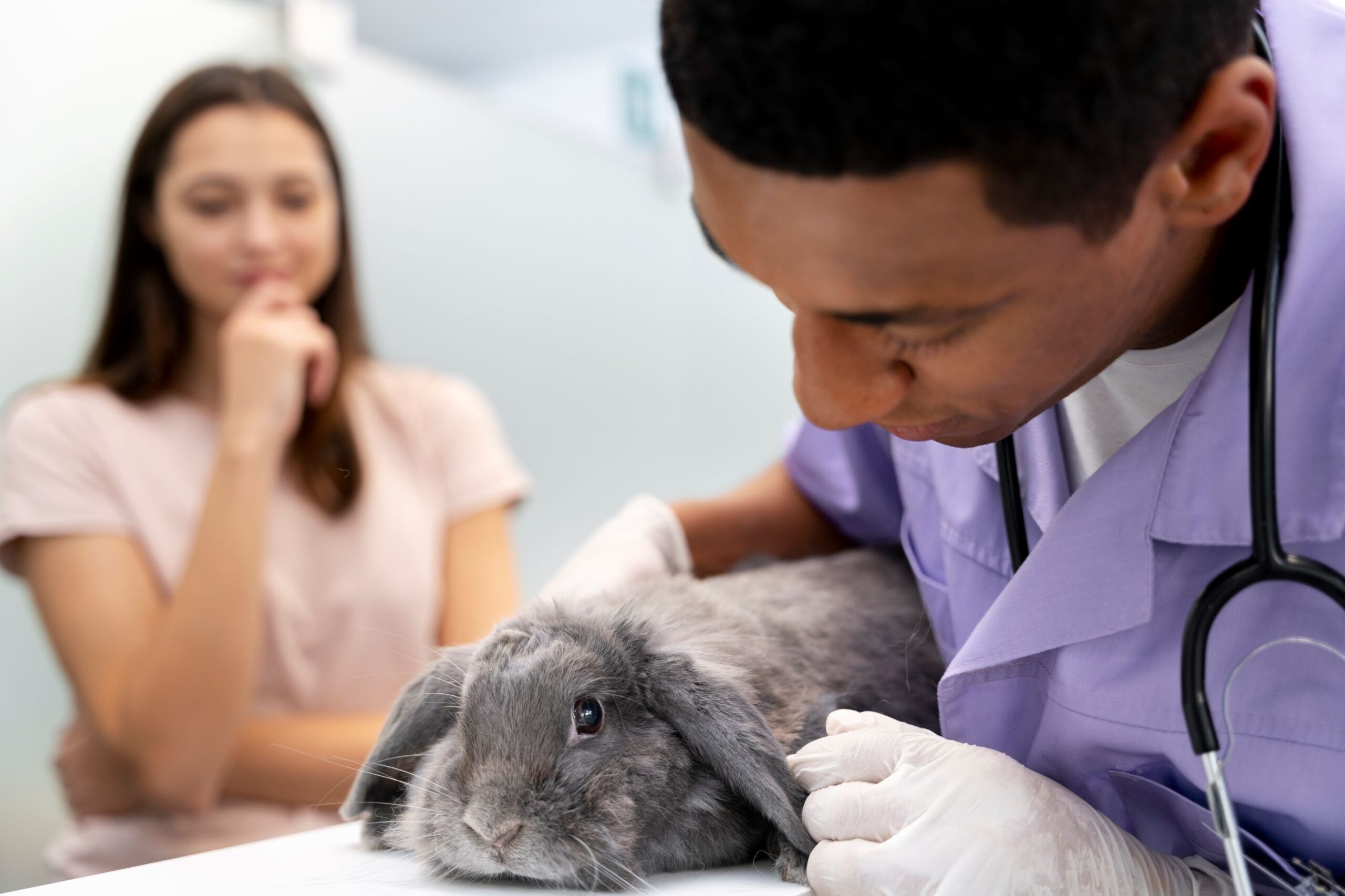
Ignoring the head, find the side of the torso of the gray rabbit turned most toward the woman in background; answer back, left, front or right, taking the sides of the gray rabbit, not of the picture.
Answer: right

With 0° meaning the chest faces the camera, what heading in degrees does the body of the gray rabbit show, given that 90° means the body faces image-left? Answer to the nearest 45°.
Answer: approximately 45°

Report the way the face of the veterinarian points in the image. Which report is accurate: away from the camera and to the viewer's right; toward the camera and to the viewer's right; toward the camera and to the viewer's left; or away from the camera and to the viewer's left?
toward the camera and to the viewer's left

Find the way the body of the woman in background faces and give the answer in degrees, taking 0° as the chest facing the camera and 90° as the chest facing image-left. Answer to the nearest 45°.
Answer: approximately 0°

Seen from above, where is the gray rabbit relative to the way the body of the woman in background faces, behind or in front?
in front

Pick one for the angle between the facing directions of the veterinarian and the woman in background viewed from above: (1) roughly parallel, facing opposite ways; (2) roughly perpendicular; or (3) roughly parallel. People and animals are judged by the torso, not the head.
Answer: roughly perpendicular

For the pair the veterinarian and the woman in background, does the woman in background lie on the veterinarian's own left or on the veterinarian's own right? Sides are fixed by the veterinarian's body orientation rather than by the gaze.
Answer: on the veterinarian's own right

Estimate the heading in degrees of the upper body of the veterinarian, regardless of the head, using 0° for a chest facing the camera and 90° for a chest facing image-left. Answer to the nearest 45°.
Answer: approximately 45°

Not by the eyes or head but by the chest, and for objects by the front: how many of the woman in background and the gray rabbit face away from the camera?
0

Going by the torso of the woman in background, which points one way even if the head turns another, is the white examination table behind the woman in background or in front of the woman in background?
in front
